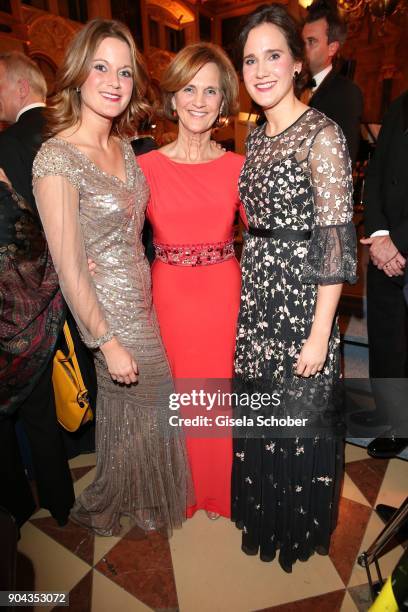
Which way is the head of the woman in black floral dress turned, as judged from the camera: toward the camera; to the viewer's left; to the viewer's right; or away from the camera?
toward the camera

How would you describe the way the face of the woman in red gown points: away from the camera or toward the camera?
toward the camera

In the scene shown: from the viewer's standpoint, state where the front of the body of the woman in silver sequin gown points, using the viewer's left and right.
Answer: facing the viewer and to the right of the viewer

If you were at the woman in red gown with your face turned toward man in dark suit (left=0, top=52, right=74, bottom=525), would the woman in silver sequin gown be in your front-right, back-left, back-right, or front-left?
front-left

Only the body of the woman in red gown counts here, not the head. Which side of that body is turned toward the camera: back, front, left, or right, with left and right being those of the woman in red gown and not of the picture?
front
